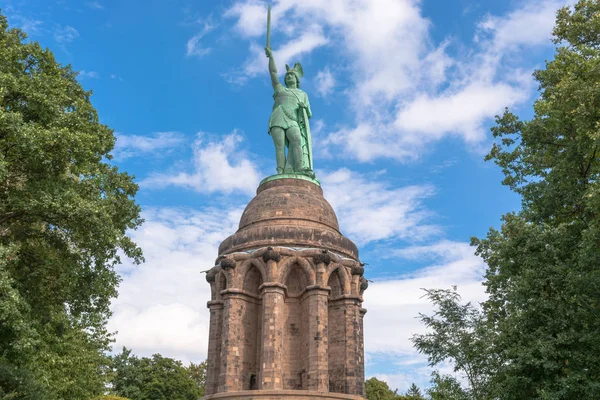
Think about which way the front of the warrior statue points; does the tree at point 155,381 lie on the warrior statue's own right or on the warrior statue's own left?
on the warrior statue's own right

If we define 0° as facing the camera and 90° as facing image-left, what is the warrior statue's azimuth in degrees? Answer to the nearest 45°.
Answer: approximately 45°

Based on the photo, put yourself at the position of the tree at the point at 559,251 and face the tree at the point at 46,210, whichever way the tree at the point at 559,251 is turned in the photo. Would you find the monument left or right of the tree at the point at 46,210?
right
